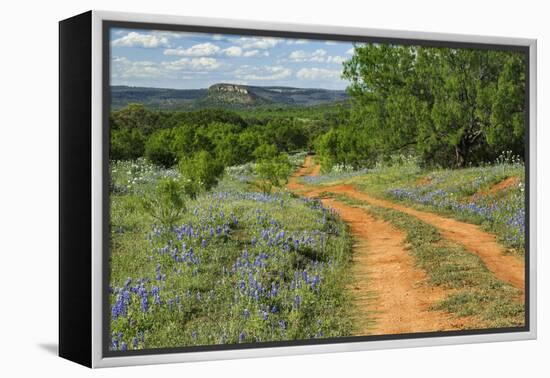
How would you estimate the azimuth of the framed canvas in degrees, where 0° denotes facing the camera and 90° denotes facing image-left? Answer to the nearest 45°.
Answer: approximately 315°
